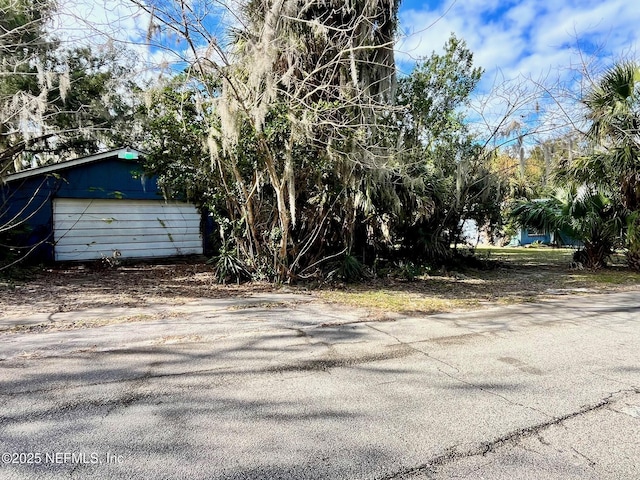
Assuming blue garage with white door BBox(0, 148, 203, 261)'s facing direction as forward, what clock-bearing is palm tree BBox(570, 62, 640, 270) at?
The palm tree is roughly at 10 o'clock from the blue garage with white door.

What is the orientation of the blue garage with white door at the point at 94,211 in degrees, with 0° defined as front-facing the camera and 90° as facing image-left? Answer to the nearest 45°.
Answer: approximately 0°

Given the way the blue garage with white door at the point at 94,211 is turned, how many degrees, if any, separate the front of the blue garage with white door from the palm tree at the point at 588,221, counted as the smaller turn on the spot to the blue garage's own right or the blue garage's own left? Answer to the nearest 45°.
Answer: approximately 45° to the blue garage's own left
